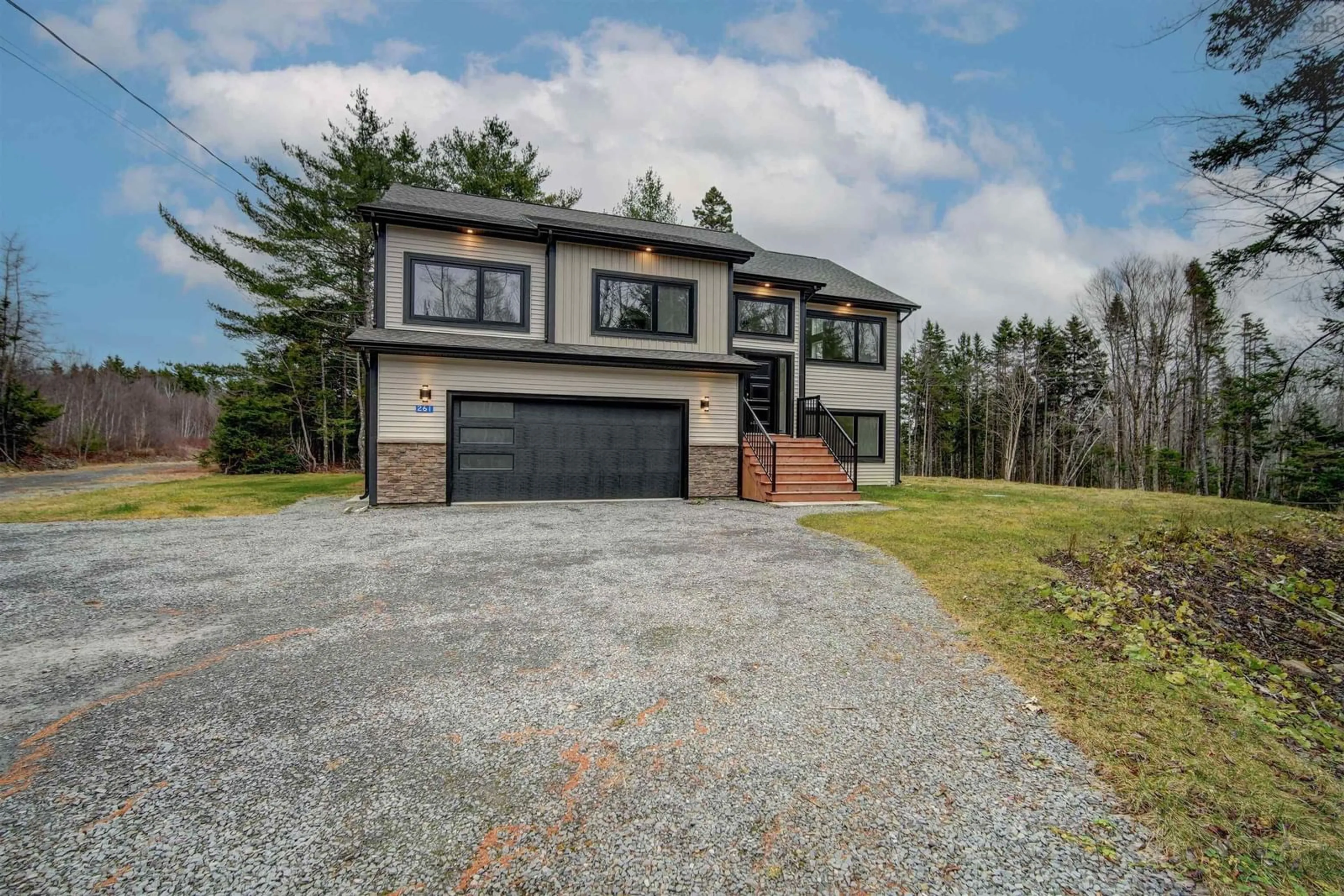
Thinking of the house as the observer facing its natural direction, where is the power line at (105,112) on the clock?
The power line is roughly at 3 o'clock from the house.

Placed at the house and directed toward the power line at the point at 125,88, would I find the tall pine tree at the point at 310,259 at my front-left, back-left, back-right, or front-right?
front-right

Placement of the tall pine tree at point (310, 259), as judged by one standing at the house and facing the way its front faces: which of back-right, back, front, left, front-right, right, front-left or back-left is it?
back-right

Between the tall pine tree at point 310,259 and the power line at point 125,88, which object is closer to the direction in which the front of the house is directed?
the power line

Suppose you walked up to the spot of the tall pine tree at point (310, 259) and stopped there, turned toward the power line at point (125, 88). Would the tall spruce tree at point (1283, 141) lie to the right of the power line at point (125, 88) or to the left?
left

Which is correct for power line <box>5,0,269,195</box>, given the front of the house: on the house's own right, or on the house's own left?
on the house's own right

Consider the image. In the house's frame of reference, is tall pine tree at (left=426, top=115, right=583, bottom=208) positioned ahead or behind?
behind

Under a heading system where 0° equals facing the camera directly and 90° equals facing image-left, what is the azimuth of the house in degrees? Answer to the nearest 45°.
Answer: approximately 0°
